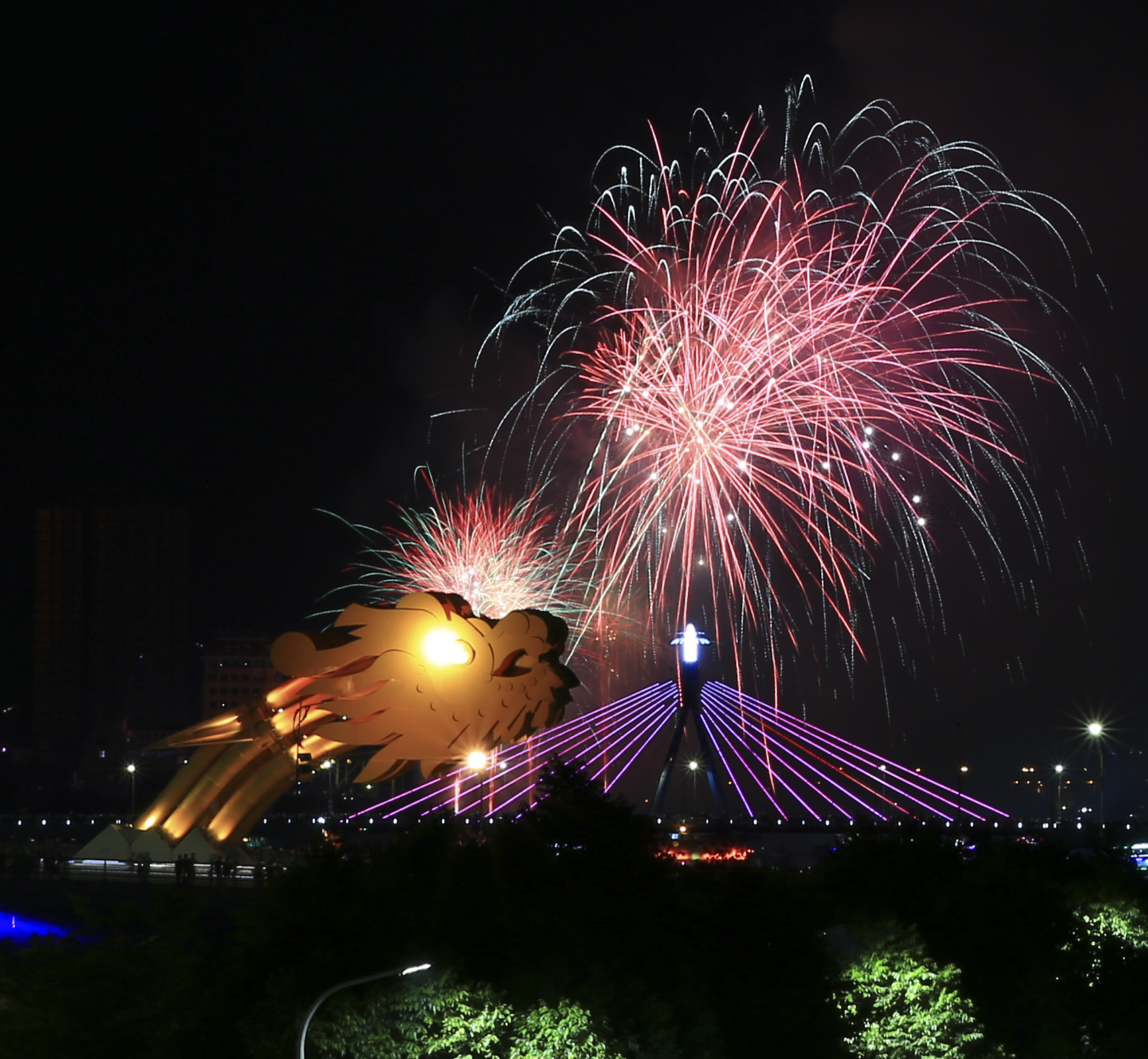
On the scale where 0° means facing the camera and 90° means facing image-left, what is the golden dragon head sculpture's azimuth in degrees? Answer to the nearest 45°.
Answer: approximately 270°

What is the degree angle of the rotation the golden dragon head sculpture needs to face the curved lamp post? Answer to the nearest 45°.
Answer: approximately 90° to its right
